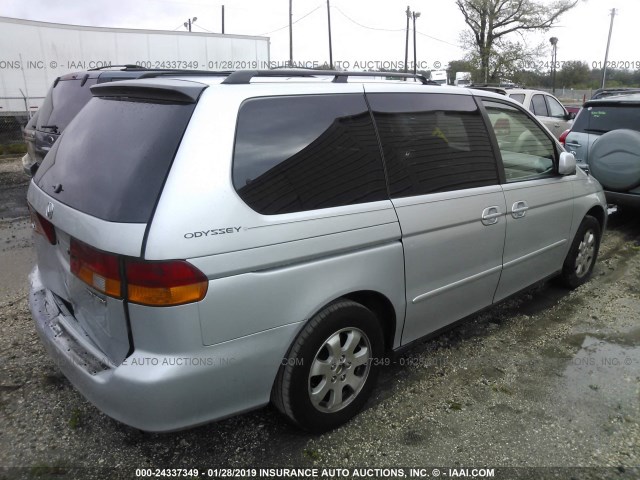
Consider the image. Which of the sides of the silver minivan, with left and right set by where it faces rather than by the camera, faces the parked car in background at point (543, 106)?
front

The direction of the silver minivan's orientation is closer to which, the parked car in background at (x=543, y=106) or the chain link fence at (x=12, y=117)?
the parked car in background

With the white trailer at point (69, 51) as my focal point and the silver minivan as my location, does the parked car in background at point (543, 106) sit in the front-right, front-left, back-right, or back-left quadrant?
front-right

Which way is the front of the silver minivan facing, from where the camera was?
facing away from the viewer and to the right of the viewer

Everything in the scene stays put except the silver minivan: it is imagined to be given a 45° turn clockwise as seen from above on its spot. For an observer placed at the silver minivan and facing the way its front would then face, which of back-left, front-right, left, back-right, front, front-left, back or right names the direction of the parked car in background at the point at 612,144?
front-left

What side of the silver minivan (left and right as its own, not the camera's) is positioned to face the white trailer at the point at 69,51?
left
